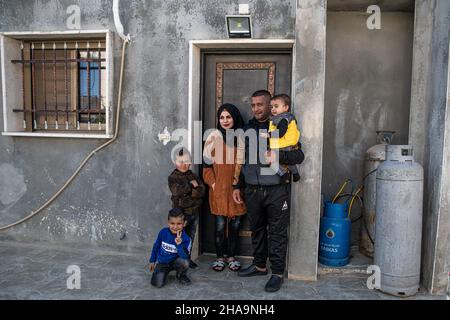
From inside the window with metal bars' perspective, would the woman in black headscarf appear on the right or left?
on its left

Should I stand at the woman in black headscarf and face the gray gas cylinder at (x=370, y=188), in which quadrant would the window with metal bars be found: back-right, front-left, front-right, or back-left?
back-left

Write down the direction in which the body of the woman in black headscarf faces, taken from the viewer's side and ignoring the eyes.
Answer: toward the camera

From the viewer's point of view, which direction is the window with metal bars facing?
toward the camera

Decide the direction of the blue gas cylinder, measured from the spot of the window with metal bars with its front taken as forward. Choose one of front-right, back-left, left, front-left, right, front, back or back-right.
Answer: front-left

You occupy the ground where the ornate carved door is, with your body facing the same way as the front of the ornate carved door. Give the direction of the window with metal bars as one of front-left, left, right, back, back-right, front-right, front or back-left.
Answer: right

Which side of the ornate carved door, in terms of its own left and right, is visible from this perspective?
front

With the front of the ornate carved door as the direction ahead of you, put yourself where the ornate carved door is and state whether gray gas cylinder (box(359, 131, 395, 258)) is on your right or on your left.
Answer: on your left

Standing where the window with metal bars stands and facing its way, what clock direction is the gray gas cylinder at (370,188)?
The gray gas cylinder is roughly at 10 o'clock from the window with metal bars.
